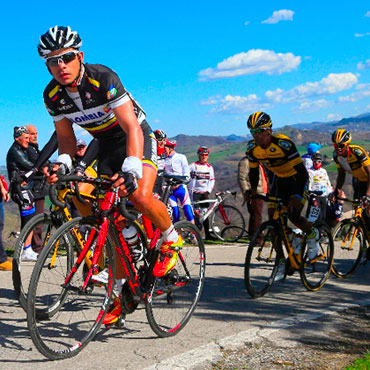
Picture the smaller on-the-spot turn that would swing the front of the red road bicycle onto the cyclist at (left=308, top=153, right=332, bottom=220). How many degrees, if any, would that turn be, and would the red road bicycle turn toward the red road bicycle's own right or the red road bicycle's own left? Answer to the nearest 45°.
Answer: approximately 180°

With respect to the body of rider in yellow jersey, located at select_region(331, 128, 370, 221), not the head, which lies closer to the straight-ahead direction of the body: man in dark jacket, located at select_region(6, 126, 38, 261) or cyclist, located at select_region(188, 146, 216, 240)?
the man in dark jacket

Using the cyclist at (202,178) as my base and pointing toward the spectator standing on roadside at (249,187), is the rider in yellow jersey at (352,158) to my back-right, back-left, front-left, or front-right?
front-right

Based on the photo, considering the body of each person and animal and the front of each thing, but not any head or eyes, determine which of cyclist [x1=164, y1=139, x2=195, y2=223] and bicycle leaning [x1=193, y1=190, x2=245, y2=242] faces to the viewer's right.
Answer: the bicycle leaning

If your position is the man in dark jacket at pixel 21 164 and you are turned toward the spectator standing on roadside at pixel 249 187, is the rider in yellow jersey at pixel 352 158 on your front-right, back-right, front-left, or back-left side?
front-right

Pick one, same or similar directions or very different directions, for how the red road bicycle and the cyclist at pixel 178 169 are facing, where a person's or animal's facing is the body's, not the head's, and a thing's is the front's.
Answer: same or similar directions

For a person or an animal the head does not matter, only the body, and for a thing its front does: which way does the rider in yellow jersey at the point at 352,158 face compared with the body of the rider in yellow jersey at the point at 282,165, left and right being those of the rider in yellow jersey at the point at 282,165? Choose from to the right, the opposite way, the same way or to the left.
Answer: the same way

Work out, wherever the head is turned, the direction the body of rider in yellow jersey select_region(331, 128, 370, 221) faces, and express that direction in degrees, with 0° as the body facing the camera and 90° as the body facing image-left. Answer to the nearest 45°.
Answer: approximately 45°

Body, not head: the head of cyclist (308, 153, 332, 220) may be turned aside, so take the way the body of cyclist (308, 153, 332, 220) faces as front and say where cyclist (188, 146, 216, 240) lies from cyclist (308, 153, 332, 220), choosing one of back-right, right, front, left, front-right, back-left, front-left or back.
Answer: right

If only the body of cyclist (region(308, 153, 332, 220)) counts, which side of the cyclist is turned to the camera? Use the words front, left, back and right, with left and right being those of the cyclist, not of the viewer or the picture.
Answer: front

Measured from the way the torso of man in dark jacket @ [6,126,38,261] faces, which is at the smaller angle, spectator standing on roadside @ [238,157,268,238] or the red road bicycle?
the spectator standing on roadside

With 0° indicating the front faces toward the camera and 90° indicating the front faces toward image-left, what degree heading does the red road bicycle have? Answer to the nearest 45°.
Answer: approximately 45°

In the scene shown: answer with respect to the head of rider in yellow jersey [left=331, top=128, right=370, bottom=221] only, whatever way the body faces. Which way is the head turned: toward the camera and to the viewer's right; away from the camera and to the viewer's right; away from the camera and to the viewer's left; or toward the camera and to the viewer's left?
toward the camera and to the viewer's left

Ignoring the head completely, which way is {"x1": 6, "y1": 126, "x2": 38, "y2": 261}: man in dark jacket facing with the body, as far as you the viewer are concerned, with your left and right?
facing to the right of the viewer

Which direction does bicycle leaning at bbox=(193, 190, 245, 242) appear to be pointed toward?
to the viewer's right
